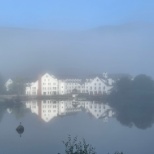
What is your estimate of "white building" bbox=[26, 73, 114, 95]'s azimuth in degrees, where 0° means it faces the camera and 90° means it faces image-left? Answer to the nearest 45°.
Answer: approximately 0°
